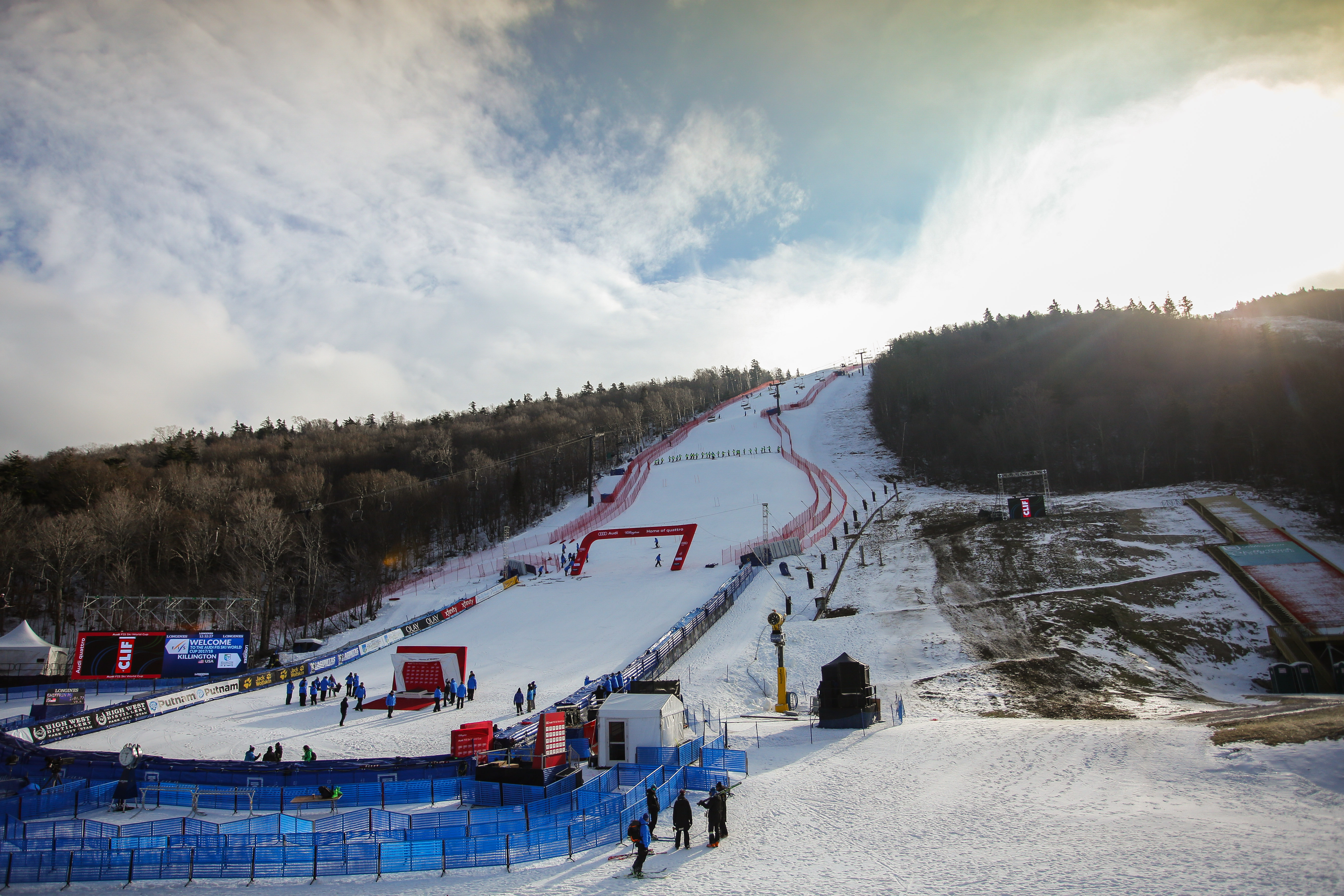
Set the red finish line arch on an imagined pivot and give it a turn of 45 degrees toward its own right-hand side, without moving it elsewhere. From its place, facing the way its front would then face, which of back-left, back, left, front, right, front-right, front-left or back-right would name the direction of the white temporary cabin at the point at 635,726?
front-left

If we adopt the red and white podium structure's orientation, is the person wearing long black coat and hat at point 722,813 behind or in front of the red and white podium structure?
in front

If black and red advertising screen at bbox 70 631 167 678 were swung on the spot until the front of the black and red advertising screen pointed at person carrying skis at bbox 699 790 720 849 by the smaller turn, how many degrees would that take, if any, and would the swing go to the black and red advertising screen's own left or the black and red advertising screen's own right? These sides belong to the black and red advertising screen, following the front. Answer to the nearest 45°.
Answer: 0° — it already faces them

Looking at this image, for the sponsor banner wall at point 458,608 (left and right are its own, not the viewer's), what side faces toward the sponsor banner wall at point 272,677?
right

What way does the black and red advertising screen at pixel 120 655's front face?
toward the camera

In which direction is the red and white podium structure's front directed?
toward the camera

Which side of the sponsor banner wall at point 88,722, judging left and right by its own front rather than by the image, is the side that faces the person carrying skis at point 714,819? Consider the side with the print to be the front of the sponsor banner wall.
front

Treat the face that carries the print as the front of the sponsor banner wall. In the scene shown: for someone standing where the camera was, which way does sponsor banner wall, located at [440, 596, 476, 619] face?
facing the viewer and to the right of the viewer

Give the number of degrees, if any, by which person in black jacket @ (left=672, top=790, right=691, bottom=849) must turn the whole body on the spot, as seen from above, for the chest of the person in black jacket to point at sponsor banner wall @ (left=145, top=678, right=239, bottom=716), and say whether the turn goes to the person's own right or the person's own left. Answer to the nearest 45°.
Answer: approximately 45° to the person's own left

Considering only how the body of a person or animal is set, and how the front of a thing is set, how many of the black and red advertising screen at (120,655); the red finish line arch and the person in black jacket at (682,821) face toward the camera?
2

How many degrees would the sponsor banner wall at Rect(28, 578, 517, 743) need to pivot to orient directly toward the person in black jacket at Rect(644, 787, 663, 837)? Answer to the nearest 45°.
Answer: approximately 45° to its right

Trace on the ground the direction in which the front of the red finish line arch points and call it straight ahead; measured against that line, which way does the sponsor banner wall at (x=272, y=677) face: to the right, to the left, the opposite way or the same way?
to the left

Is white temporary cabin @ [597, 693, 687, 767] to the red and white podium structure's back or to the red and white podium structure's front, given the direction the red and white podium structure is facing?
to the front

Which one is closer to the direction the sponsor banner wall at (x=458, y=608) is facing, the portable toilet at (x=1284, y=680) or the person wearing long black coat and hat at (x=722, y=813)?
the portable toilet

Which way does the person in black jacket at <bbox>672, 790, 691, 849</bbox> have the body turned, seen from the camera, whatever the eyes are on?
away from the camera

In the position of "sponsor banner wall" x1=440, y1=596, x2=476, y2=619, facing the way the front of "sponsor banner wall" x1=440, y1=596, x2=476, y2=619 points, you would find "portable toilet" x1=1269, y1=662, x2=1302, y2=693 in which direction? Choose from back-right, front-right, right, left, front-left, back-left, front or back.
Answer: front

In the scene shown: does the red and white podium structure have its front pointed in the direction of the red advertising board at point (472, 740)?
yes

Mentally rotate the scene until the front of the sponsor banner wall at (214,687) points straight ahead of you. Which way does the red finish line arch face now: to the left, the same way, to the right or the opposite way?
to the right
